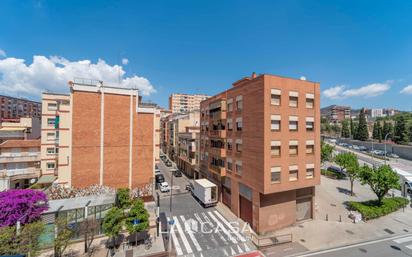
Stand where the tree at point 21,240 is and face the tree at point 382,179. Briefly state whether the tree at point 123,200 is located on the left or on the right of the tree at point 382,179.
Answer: left

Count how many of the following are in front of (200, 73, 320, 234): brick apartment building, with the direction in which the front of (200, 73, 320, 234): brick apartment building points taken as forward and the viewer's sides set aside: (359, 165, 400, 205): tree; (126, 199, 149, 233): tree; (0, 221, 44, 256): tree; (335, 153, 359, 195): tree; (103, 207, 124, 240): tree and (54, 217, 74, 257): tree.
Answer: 4

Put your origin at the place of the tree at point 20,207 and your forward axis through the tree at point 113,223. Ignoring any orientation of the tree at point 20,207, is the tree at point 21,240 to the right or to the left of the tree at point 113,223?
right

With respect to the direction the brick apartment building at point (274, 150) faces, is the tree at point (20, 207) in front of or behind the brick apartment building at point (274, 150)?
in front

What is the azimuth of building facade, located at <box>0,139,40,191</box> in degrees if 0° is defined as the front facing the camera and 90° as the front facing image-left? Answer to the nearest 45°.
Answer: approximately 0°

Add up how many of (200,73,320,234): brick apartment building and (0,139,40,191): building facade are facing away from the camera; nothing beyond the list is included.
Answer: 0

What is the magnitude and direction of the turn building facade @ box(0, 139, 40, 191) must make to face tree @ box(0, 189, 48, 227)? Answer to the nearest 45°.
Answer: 0° — it already faces it

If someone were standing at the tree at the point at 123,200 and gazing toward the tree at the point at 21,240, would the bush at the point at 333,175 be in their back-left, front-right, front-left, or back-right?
back-left

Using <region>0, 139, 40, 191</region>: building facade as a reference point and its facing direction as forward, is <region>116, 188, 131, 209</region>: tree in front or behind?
in front
